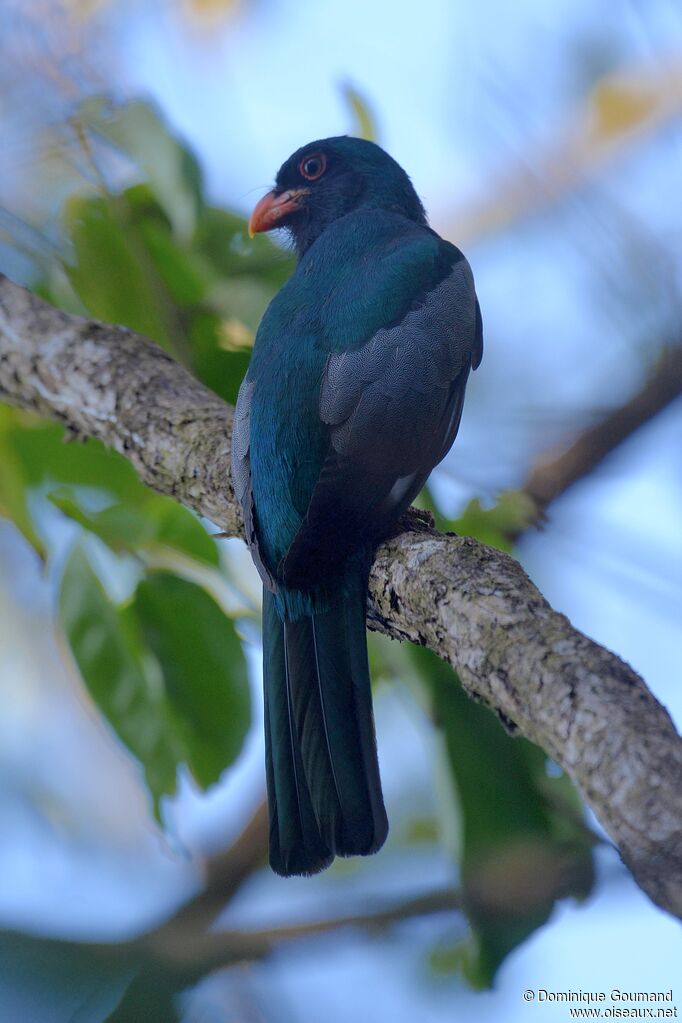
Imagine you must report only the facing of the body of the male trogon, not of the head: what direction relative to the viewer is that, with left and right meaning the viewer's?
facing away from the viewer and to the right of the viewer

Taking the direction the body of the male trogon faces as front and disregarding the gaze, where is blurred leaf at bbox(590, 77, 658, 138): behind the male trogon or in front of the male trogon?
in front

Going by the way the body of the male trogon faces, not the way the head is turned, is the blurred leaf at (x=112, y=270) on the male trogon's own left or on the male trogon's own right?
on the male trogon's own left
